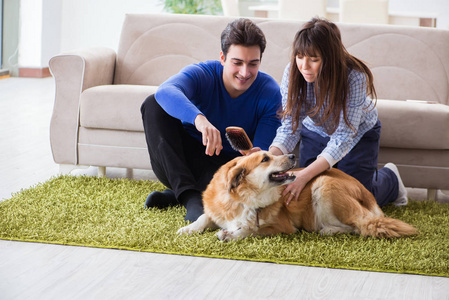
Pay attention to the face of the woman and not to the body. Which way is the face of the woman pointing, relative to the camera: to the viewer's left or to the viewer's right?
to the viewer's left

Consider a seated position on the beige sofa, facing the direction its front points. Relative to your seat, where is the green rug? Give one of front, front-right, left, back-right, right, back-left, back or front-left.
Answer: front

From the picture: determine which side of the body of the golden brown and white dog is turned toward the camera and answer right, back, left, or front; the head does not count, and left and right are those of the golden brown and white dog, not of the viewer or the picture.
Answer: left

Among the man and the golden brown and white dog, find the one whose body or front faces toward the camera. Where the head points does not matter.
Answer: the man

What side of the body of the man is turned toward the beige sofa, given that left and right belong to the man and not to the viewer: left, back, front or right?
back

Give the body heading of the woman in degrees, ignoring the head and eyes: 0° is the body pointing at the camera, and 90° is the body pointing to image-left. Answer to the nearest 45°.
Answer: approximately 45°

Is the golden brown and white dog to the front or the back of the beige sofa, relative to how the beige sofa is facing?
to the front

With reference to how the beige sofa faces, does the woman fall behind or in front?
in front

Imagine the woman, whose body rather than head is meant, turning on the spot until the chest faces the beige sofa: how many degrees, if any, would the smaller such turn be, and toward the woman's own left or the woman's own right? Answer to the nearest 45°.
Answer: approximately 90° to the woman's own right

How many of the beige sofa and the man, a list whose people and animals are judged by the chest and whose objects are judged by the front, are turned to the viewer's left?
0

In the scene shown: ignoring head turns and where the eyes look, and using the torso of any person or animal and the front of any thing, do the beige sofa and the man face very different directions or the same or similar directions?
same or similar directions

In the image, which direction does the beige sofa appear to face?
toward the camera

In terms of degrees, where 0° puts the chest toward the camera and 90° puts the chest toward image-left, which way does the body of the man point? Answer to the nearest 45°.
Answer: approximately 0°

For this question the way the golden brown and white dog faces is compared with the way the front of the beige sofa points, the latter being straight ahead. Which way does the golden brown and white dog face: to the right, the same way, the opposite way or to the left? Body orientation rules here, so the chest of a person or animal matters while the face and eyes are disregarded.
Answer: to the right
